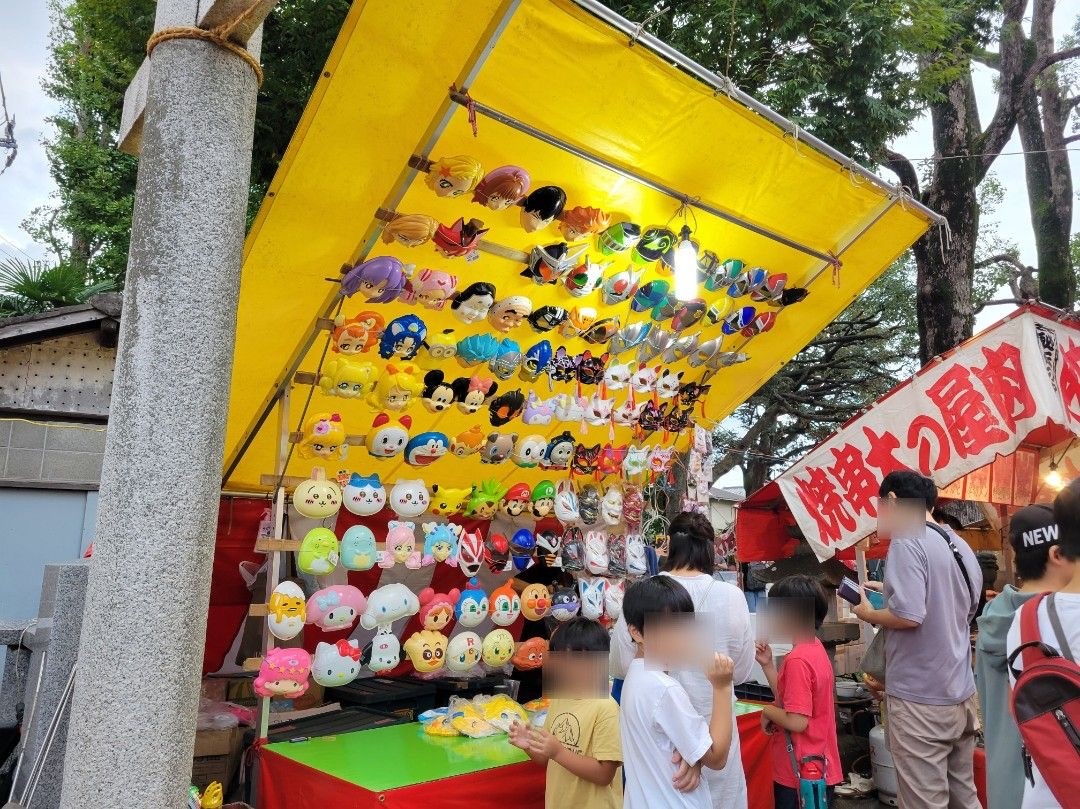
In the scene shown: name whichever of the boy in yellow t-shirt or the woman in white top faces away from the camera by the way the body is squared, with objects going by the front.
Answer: the woman in white top

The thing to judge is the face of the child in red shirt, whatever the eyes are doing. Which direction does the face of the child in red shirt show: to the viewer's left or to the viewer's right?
to the viewer's left

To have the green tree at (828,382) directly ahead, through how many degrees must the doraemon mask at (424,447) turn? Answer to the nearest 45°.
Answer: approximately 90° to its left

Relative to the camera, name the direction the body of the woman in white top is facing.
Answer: away from the camera

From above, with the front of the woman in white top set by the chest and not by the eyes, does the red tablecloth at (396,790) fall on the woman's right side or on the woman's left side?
on the woman's left side

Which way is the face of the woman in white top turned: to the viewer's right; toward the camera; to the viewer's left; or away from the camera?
away from the camera

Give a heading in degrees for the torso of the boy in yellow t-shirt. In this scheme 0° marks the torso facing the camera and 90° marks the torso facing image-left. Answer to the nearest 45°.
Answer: approximately 45°
